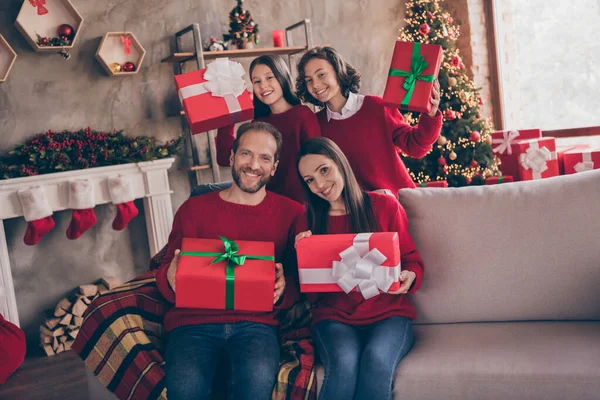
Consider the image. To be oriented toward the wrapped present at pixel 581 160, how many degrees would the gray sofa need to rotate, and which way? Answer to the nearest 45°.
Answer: approximately 180°

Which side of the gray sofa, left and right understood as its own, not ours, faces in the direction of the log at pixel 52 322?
right

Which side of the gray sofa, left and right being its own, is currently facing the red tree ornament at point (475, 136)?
back

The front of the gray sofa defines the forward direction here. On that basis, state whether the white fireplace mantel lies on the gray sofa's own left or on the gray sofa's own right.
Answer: on the gray sofa's own right

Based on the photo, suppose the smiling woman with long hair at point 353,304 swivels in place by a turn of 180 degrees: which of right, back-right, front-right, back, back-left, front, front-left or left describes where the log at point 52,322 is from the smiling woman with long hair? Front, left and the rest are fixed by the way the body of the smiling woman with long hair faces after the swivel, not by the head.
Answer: front-left

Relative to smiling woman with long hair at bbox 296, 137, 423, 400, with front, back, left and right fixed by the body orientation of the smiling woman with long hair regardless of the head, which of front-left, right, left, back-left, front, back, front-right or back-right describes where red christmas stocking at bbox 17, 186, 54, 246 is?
back-right

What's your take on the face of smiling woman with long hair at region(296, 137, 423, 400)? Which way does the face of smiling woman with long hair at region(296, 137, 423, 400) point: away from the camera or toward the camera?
toward the camera

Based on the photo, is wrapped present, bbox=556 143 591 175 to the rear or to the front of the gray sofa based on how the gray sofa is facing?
to the rear

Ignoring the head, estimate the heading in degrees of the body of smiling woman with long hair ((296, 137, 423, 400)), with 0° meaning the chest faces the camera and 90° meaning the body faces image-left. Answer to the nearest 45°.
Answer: approximately 0°

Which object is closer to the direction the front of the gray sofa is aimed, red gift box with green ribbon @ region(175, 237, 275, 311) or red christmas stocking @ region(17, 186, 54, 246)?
the red gift box with green ribbon

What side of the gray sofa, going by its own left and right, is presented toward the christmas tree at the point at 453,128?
back

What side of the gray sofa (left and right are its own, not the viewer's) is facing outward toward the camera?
front

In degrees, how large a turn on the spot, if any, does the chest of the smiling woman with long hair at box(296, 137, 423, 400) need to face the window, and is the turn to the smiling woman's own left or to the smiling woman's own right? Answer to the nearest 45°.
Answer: approximately 135° to the smiling woman's own left

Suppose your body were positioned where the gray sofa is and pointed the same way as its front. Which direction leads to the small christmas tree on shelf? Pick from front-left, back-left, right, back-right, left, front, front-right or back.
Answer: back-right

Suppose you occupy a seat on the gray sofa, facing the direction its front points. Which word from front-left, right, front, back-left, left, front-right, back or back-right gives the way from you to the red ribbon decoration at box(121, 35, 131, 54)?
back-right

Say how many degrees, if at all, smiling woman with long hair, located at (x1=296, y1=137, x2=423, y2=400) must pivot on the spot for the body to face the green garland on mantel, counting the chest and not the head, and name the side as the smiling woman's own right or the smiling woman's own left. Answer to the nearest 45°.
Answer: approximately 135° to the smiling woman's own right
